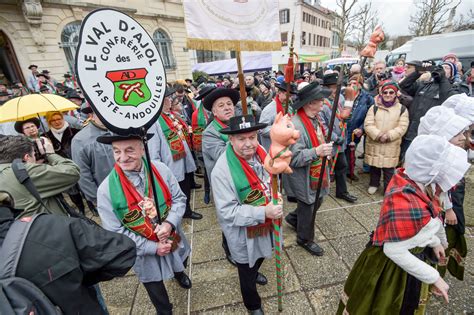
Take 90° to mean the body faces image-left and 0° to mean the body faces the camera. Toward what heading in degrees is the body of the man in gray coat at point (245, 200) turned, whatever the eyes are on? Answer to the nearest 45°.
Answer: approximately 315°

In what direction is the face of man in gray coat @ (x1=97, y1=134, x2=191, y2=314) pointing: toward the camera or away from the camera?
toward the camera

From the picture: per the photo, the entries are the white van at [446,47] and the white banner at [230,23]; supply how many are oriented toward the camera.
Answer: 1

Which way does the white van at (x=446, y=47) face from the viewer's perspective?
to the viewer's left

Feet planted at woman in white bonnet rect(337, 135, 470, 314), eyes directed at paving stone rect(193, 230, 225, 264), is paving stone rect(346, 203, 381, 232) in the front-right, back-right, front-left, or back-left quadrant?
front-right

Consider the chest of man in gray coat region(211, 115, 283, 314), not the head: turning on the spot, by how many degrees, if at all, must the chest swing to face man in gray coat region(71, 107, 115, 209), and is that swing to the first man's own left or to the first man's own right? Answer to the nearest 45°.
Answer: approximately 180°

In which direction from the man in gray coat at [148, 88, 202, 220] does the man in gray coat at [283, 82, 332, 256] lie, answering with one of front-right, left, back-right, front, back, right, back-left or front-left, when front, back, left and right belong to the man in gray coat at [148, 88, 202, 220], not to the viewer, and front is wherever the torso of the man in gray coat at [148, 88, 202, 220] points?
front

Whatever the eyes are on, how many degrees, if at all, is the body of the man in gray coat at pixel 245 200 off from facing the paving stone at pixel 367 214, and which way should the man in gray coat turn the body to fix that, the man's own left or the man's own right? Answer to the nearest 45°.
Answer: approximately 90° to the man's own left

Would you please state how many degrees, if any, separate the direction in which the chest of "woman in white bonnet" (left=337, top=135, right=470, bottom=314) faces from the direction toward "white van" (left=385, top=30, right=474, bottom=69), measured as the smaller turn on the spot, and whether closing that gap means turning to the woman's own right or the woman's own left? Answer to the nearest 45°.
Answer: approximately 90° to the woman's own left

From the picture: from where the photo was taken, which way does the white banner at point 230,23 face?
toward the camera

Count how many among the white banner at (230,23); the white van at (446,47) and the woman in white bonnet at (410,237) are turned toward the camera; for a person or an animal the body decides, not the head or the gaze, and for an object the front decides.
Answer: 1
